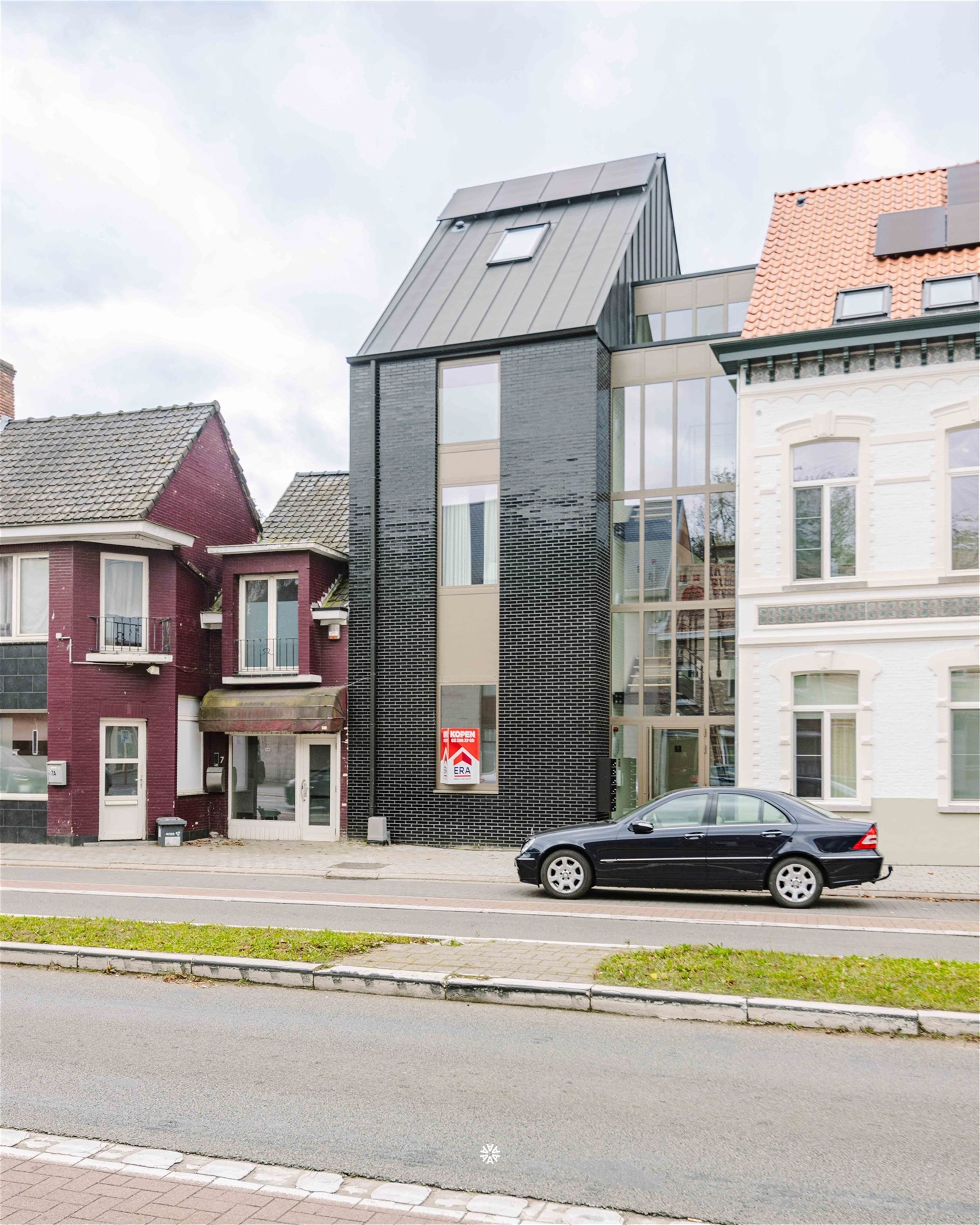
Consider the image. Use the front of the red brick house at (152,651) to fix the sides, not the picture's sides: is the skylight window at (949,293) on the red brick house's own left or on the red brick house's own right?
on the red brick house's own left

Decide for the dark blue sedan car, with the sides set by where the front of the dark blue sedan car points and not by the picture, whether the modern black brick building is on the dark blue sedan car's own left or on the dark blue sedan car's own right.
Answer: on the dark blue sedan car's own right

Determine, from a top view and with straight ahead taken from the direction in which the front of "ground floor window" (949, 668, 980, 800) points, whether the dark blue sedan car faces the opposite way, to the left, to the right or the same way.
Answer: to the right

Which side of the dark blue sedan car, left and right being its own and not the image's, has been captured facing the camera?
left

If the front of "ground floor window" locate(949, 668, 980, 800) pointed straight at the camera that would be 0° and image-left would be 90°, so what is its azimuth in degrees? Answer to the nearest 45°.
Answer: approximately 0°

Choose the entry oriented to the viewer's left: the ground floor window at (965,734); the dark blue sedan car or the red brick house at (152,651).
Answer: the dark blue sedan car

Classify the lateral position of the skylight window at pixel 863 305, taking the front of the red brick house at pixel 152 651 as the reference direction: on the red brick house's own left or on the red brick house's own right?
on the red brick house's own left
